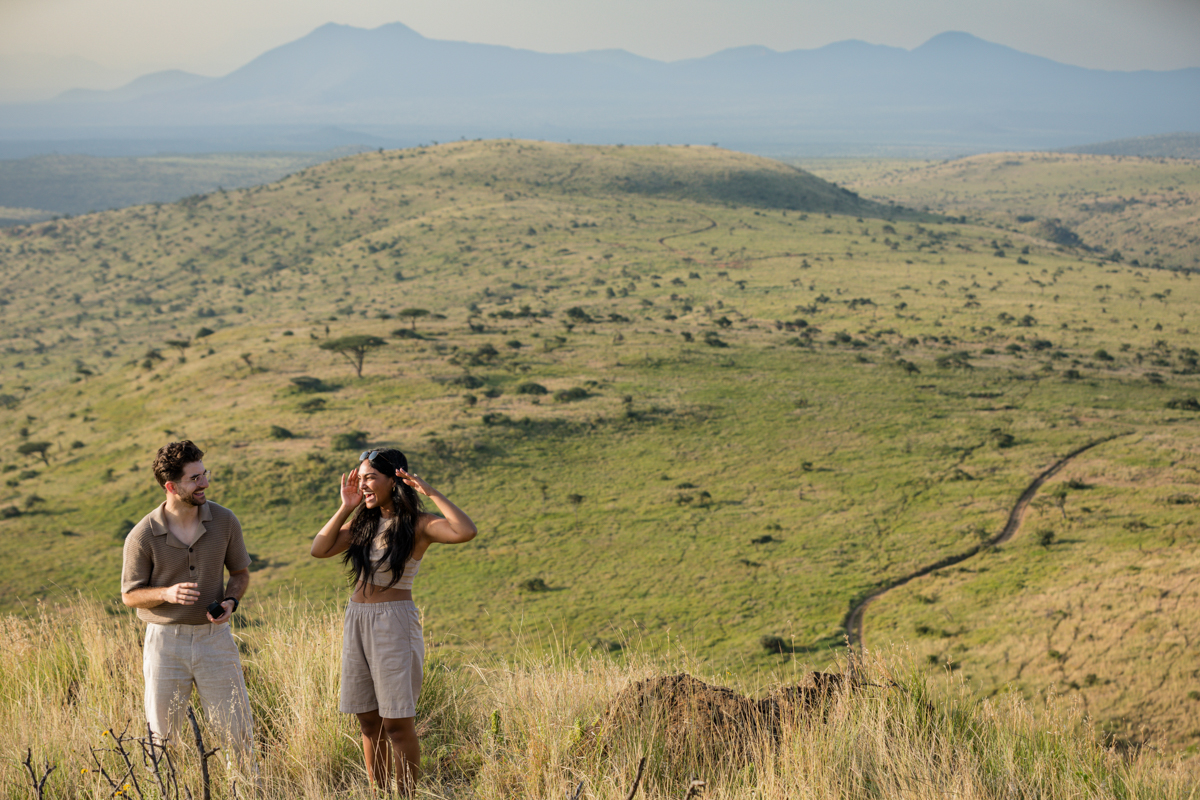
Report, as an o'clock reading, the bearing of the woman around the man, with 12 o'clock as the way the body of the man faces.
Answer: The woman is roughly at 10 o'clock from the man.

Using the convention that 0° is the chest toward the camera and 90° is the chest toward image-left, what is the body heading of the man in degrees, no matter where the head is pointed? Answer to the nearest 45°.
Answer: approximately 0°

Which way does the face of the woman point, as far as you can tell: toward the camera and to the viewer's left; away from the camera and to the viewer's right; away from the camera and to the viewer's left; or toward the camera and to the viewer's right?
toward the camera and to the viewer's left

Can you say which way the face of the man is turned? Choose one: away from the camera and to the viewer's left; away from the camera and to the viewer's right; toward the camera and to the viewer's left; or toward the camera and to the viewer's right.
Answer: toward the camera and to the viewer's right

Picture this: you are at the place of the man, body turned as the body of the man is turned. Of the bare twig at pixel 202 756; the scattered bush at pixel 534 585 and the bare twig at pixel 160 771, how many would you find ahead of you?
2

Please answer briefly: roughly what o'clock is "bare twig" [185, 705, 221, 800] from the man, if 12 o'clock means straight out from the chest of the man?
The bare twig is roughly at 12 o'clock from the man.

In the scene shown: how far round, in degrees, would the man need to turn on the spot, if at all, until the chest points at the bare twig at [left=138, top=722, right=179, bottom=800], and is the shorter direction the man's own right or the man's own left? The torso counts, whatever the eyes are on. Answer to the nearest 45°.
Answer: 0° — they already face it

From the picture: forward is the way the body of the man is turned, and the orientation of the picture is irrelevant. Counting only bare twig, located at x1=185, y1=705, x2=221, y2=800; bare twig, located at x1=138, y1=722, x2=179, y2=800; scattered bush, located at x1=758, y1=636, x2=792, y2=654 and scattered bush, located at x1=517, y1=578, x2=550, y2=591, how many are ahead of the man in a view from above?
2

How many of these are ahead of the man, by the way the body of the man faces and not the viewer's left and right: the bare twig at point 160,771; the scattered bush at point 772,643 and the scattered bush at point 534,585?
1

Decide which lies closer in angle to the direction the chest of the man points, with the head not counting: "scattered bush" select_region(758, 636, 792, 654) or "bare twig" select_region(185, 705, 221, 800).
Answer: the bare twig

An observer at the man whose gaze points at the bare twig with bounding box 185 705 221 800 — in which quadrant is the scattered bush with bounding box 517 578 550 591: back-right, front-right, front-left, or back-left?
back-left
